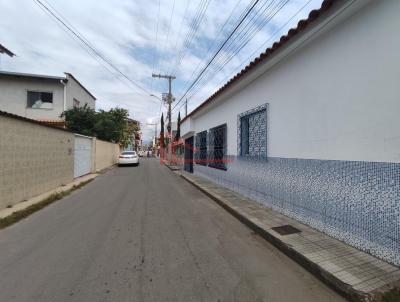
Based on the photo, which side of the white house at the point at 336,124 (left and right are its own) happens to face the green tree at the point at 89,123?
right

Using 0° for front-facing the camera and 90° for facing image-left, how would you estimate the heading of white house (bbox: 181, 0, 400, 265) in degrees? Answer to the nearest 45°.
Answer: approximately 45°

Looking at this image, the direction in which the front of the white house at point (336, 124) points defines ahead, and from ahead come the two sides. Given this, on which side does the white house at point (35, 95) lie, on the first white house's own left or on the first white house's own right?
on the first white house's own right

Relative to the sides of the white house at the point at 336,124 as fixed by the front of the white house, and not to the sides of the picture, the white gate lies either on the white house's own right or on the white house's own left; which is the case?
on the white house's own right

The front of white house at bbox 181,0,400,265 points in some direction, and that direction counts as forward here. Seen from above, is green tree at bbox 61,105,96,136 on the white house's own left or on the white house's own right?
on the white house's own right
